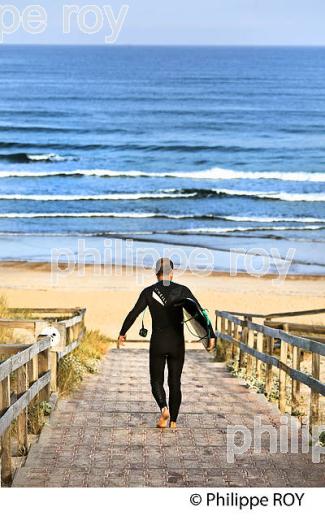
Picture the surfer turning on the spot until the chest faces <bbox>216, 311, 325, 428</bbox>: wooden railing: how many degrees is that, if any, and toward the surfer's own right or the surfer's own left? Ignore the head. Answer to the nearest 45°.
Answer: approximately 45° to the surfer's own right

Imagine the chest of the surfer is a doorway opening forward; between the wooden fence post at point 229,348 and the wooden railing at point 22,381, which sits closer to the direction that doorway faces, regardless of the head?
the wooden fence post

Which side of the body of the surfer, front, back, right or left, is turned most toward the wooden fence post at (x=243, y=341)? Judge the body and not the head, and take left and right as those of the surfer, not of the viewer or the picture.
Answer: front

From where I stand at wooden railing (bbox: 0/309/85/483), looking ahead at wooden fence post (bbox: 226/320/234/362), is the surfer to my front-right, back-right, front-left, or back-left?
front-right

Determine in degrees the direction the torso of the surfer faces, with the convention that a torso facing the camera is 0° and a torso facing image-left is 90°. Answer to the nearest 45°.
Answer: approximately 180°

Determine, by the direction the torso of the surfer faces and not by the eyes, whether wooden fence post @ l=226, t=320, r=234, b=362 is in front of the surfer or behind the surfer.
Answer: in front

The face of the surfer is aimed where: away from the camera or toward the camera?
away from the camera
